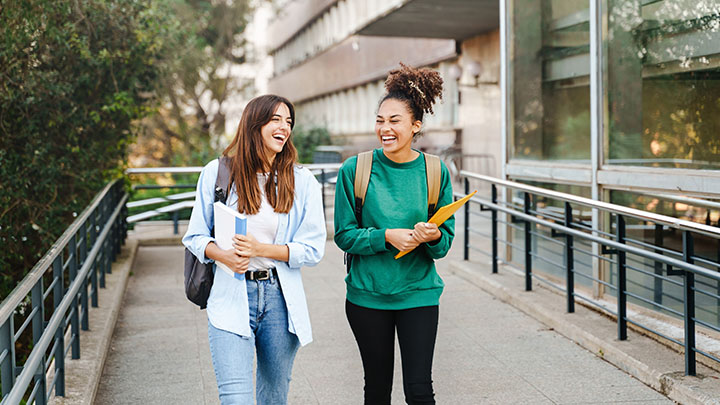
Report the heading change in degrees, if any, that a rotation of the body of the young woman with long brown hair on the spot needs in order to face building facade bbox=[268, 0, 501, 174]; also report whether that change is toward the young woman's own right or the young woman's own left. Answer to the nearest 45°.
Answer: approximately 180°

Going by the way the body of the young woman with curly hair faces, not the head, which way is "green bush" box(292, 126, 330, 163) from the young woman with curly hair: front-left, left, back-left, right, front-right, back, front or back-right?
back

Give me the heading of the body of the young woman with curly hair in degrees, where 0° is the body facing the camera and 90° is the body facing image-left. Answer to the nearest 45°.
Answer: approximately 0°

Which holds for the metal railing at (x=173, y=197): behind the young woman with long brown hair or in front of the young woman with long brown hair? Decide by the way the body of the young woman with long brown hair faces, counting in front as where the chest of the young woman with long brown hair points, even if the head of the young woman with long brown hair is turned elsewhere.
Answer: behind

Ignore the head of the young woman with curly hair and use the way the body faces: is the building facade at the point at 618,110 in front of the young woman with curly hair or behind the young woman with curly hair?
behind

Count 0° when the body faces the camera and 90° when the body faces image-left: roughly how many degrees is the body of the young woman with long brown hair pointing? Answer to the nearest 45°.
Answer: approximately 0°

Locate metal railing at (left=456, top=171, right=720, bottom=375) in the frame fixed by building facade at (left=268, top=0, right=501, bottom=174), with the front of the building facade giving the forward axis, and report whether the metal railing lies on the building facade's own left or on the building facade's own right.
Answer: on the building facade's own left

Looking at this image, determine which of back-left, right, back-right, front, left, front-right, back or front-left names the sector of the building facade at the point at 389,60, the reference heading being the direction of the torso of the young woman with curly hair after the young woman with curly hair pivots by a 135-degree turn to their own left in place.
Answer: front-left

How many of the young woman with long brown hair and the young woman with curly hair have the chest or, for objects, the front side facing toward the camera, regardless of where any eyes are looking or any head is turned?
2
